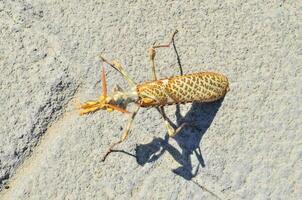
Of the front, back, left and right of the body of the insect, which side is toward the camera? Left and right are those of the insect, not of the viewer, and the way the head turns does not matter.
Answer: left
